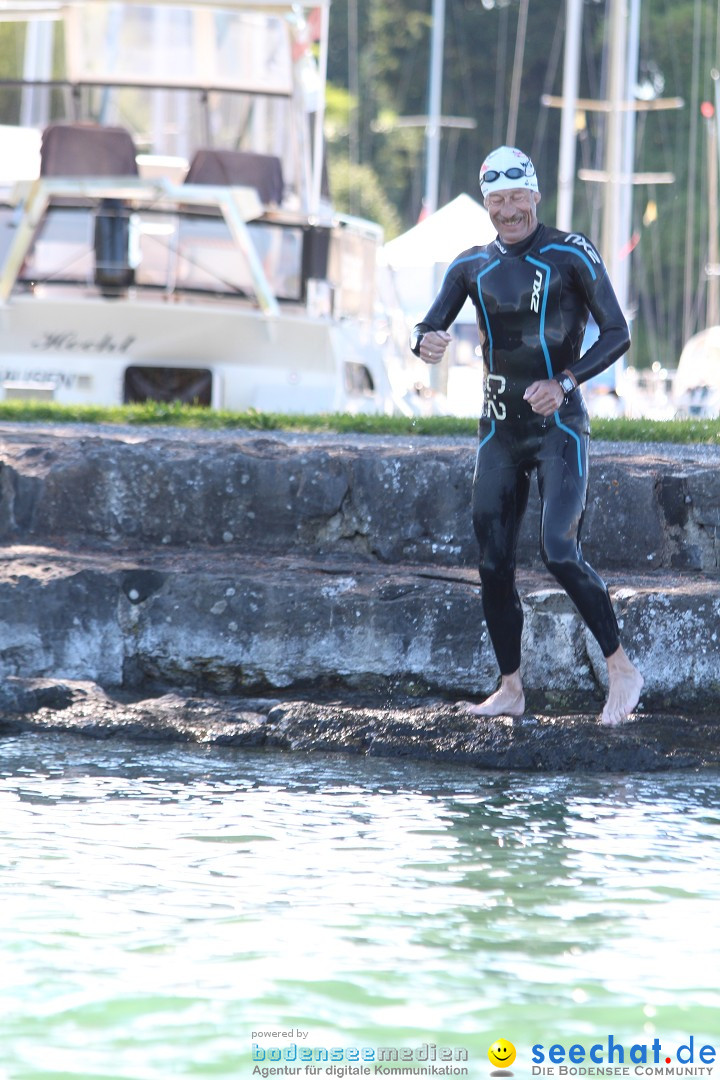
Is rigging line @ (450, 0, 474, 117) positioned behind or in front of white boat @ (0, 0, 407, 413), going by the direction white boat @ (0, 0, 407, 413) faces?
in front

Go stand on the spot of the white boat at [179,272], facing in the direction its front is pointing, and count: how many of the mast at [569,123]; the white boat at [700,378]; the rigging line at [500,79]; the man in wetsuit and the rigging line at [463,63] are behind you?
1

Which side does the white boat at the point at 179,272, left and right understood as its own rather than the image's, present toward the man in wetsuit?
back

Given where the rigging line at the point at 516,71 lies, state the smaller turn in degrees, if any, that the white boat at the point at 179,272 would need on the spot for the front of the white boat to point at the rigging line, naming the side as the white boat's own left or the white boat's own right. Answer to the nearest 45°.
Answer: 0° — it already faces it

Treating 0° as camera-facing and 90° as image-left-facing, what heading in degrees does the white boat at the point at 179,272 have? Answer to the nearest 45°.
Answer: approximately 180°

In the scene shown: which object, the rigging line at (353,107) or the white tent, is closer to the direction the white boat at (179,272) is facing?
the rigging line

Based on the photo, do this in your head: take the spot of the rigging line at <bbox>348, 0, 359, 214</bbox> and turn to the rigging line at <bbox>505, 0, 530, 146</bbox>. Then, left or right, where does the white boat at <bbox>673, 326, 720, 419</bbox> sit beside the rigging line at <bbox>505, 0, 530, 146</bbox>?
right

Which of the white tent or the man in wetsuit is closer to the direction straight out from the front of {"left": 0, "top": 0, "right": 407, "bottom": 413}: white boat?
the white tent

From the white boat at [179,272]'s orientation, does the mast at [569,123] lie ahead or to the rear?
ahead

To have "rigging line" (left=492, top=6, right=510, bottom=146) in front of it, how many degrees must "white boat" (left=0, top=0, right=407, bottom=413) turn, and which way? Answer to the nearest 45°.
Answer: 0° — it already faces it

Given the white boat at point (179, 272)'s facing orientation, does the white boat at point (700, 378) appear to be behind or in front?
in front

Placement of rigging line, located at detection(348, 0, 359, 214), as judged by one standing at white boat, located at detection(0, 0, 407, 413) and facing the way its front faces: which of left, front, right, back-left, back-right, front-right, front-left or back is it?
front
